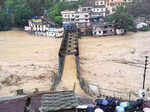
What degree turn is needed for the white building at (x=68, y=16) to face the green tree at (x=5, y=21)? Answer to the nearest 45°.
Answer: approximately 90° to its right

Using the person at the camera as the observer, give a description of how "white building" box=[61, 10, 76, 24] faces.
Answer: facing the viewer

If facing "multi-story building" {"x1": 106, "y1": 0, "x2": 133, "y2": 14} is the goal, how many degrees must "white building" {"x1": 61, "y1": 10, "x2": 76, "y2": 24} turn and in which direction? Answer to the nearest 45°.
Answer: approximately 135° to its left

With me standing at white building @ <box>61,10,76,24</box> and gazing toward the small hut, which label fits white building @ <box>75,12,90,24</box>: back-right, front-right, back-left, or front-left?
front-left

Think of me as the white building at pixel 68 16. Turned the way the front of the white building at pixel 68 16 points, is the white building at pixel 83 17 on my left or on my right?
on my left

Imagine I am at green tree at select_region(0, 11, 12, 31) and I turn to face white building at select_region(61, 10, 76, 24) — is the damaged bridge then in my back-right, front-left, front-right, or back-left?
front-right

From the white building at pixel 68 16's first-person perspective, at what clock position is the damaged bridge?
The damaged bridge is roughly at 12 o'clock from the white building.

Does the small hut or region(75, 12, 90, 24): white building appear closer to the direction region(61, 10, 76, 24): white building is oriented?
the small hut

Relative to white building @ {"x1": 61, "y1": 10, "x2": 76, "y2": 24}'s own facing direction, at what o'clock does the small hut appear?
The small hut is roughly at 12 o'clock from the white building.
